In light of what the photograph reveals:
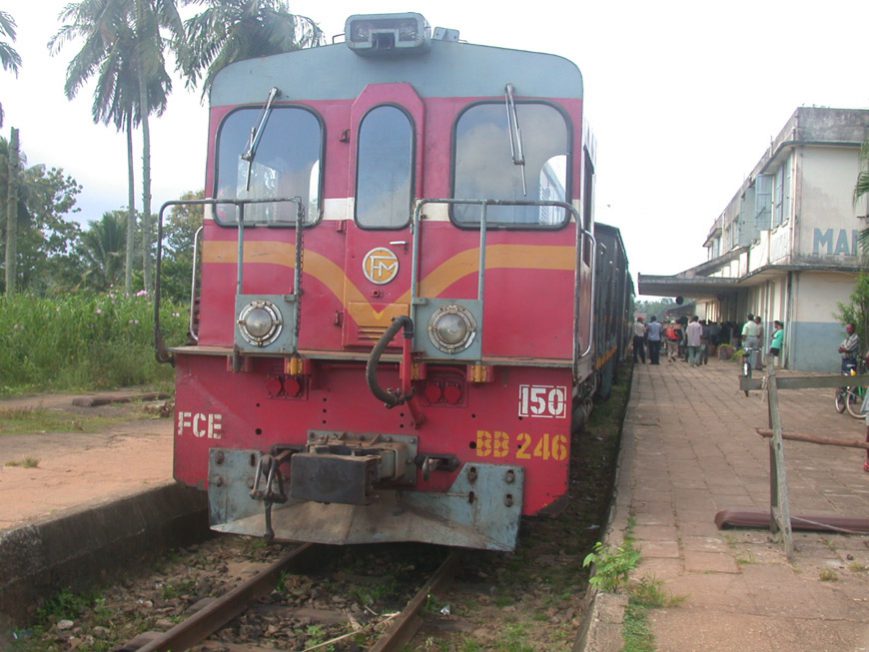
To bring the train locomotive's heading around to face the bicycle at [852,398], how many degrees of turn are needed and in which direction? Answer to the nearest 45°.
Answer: approximately 135° to its left

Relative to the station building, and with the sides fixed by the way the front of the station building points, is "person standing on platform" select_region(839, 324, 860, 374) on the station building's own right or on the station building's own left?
on the station building's own left

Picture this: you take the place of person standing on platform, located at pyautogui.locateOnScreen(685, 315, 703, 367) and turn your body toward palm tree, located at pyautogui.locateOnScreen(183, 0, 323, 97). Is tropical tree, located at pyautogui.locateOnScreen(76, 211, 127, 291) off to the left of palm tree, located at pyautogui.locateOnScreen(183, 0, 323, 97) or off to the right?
right

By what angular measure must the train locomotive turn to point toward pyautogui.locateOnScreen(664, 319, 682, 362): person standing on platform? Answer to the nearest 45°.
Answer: approximately 135° to its left

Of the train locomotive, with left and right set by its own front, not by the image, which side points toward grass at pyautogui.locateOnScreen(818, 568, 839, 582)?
left

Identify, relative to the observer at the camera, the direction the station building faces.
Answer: facing to the left of the viewer

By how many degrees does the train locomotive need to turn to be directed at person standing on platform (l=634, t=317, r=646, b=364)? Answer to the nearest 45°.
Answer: approximately 180°

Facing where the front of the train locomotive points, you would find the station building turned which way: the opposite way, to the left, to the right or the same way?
to the right

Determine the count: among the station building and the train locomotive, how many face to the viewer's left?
1

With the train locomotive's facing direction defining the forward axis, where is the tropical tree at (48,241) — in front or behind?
behind

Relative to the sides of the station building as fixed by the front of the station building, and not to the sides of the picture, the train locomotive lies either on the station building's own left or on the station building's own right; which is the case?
on the station building's own left

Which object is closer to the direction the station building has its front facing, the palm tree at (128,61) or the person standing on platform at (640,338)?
the palm tree
